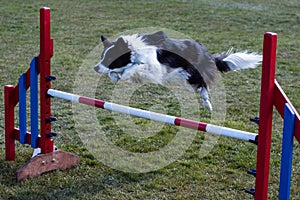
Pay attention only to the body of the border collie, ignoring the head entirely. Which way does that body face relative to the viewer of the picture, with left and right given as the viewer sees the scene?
facing to the left of the viewer
